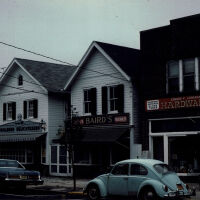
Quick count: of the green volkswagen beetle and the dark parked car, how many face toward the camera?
0

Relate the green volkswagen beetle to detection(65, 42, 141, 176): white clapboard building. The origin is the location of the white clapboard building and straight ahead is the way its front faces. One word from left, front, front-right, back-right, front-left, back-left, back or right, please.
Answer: front-left

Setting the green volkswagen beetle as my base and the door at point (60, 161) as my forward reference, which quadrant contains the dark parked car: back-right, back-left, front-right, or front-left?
front-left

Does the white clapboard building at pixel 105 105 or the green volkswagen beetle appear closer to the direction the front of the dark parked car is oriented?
the white clapboard building

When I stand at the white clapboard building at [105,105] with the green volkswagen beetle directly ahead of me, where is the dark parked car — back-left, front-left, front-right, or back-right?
front-right

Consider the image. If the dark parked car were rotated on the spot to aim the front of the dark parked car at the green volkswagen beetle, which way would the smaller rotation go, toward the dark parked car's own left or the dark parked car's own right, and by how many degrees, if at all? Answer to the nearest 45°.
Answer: approximately 180°

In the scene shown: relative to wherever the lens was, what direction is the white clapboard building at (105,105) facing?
facing the viewer and to the left of the viewer

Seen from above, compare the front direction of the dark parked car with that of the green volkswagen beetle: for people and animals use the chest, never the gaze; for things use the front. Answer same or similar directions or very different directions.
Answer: same or similar directions

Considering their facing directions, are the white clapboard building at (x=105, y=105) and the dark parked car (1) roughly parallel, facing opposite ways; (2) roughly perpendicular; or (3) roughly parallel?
roughly perpendicular

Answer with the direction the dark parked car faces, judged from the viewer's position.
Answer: facing away from the viewer and to the left of the viewer

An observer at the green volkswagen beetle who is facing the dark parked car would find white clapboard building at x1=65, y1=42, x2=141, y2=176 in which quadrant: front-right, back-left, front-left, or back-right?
front-right

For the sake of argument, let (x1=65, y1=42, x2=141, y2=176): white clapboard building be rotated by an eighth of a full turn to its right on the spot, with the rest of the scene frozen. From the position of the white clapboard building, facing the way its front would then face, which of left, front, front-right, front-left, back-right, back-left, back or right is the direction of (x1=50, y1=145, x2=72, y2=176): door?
front-right
